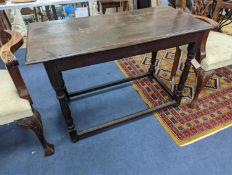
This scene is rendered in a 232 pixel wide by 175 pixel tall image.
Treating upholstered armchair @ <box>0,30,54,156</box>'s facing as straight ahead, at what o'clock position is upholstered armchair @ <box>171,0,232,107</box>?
upholstered armchair @ <box>171,0,232,107</box> is roughly at 11 o'clock from upholstered armchair @ <box>0,30,54,156</box>.

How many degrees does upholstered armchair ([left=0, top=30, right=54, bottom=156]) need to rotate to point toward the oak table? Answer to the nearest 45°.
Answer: approximately 45° to its left

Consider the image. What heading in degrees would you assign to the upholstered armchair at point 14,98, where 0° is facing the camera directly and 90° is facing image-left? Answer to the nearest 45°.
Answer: approximately 315°
